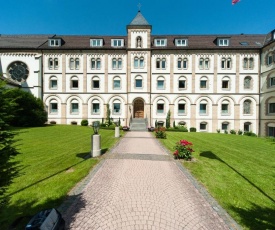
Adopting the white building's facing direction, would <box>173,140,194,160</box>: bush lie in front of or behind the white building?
in front

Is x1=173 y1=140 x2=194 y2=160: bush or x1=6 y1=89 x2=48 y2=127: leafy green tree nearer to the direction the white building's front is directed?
the bush

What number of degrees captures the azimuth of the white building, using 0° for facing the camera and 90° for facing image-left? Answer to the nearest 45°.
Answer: approximately 0°

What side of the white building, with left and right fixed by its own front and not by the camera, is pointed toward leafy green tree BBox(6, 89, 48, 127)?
right
